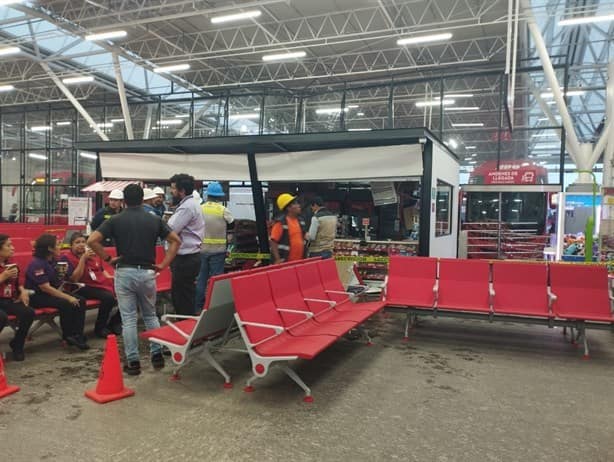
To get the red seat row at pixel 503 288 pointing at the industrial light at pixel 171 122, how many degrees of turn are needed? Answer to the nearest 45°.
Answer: approximately 135° to its right

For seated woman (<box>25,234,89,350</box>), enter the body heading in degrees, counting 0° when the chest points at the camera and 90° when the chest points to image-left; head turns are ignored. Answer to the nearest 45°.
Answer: approximately 270°

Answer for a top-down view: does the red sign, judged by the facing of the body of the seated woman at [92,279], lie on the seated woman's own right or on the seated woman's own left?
on the seated woman's own left

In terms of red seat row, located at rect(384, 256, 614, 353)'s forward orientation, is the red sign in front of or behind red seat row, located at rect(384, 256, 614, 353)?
behind

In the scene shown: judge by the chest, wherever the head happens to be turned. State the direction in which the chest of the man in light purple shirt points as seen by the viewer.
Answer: to the viewer's left

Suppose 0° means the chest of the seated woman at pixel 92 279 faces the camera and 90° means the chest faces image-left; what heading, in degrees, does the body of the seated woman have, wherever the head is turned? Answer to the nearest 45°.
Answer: approximately 315°

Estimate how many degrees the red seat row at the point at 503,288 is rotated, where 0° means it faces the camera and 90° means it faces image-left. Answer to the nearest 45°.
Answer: approximately 0°

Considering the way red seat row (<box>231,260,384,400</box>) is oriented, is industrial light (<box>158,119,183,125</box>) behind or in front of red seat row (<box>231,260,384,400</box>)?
behind

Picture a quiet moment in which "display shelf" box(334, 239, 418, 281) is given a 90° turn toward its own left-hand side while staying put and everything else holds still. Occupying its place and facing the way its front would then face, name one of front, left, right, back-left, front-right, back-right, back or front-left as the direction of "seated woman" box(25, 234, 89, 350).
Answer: back-right

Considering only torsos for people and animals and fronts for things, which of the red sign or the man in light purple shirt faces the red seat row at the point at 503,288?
the red sign

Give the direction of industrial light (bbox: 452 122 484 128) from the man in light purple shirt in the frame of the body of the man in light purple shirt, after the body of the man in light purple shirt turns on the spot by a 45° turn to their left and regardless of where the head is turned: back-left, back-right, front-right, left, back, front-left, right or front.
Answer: back
